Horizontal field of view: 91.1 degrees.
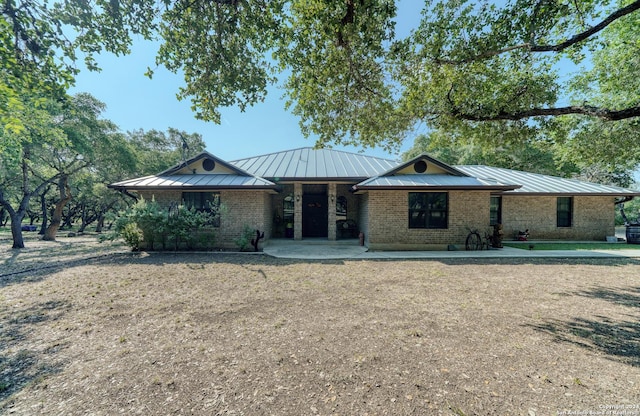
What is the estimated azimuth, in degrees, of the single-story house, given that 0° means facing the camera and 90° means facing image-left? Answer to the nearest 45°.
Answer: approximately 0°

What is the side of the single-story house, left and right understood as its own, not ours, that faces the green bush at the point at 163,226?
right

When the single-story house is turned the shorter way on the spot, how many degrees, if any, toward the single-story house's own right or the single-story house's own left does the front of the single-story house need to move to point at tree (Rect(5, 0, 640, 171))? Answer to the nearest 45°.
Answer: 0° — it already faces it

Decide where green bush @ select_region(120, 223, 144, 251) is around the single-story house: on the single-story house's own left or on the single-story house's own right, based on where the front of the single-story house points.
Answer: on the single-story house's own right

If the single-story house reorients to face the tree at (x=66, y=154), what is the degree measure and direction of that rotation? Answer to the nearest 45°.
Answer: approximately 90° to its right

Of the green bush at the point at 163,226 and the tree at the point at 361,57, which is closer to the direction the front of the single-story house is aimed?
the tree
